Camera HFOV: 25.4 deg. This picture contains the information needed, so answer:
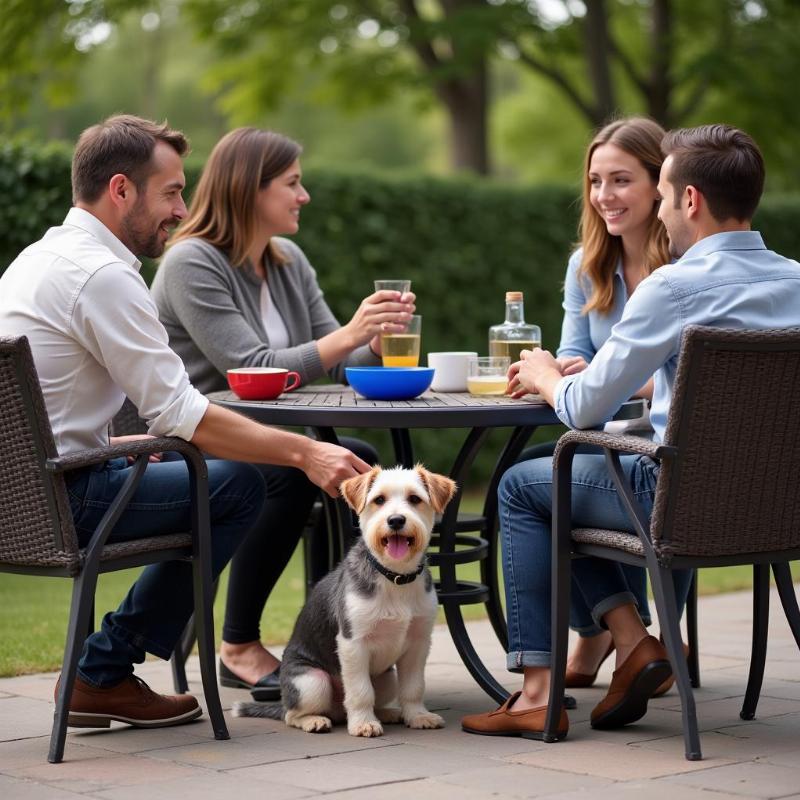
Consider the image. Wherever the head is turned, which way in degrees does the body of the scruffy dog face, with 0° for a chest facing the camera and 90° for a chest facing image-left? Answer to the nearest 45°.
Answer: approximately 315°

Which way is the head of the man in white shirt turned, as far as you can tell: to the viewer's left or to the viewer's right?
to the viewer's right

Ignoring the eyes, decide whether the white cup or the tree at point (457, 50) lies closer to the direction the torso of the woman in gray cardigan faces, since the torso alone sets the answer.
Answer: the white cup

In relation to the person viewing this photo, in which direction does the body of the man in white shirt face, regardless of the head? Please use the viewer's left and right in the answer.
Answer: facing to the right of the viewer

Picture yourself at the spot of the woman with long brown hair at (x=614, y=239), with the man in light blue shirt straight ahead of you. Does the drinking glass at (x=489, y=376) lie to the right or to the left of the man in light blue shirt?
right

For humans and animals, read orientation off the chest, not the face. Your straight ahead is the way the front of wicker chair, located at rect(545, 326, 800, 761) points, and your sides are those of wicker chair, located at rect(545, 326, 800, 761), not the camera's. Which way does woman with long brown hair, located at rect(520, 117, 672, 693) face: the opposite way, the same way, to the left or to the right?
to the left

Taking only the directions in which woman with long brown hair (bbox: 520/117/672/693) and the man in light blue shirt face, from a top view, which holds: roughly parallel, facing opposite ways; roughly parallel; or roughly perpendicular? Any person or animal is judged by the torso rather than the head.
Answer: roughly perpendicular

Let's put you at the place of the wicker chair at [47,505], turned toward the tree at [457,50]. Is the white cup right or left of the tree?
right

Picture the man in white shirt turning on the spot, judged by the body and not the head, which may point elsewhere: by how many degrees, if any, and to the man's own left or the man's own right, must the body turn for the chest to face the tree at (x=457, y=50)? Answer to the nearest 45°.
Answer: approximately 90° to the man's own left

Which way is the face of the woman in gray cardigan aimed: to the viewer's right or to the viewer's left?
to the viewer's right

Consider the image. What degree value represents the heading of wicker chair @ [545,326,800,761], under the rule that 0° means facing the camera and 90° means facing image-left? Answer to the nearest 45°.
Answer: approximately 135°

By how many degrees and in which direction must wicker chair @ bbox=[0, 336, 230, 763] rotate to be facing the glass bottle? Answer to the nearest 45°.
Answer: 0° — it already faces it
